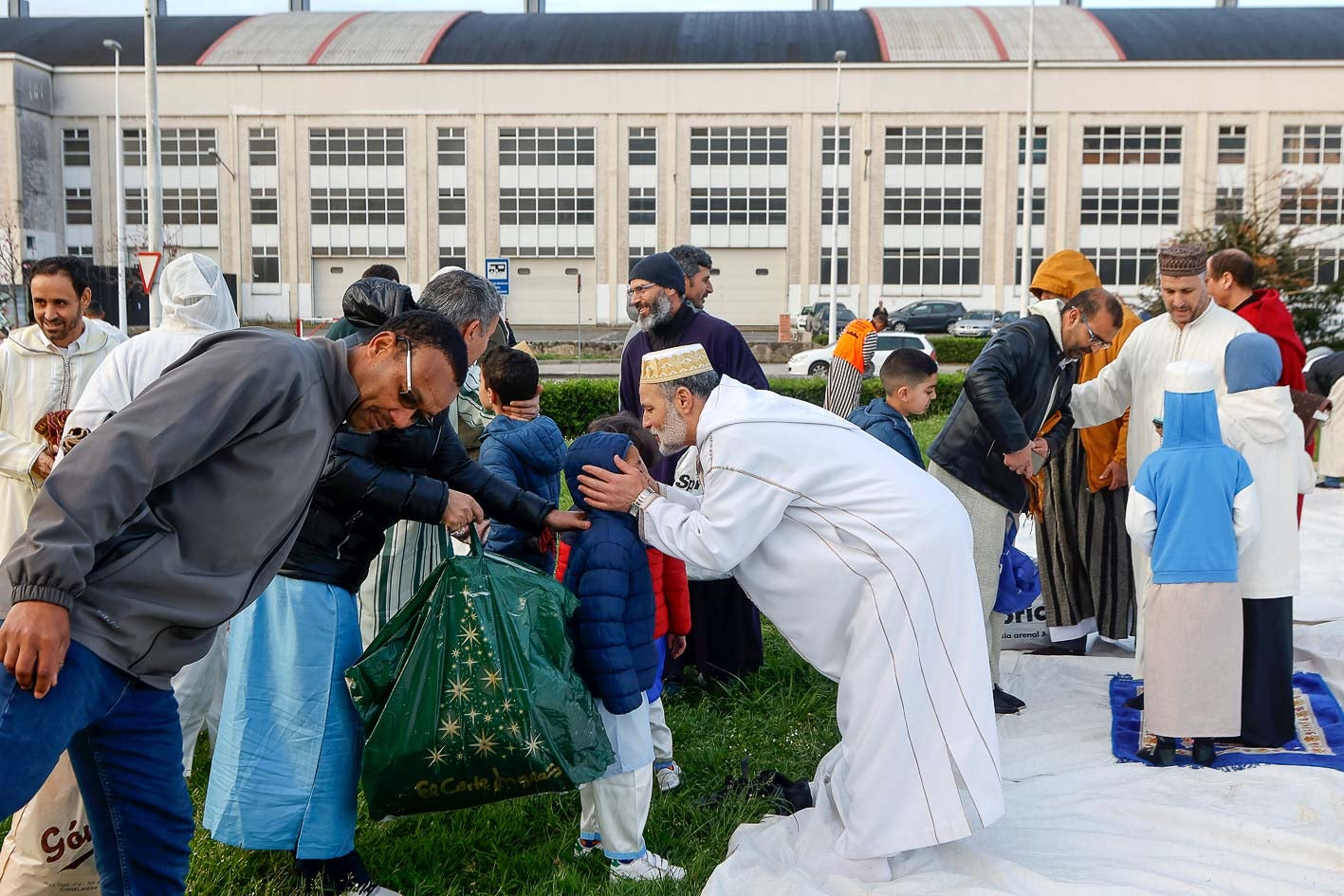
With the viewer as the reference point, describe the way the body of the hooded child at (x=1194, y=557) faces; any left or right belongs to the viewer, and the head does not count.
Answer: facing away from the viewer

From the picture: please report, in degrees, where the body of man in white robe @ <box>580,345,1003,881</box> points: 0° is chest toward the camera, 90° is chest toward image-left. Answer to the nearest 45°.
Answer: approximately 90°

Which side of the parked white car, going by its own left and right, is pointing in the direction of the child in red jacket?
left

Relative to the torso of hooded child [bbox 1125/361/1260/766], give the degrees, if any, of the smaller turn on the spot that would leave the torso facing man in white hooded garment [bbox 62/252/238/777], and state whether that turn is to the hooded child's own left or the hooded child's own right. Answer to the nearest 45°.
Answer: approximately 135° to the hooded child's own left

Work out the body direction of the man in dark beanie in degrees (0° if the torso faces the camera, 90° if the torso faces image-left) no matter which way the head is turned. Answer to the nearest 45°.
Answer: approximately 45°

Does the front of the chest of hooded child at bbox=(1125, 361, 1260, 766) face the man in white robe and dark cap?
yes

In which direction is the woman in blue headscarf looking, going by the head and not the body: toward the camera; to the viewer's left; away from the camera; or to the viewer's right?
away from the camera

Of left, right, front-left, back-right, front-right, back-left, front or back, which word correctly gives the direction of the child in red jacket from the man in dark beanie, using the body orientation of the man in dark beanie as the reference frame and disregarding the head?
front-left

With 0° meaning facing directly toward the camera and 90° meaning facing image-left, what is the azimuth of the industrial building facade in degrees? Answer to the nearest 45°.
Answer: approximately 0°

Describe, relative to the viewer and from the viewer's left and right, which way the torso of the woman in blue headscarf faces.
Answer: facing away from the viewer

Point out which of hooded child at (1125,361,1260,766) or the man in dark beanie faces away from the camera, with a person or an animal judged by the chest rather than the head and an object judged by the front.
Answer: the hooded child
